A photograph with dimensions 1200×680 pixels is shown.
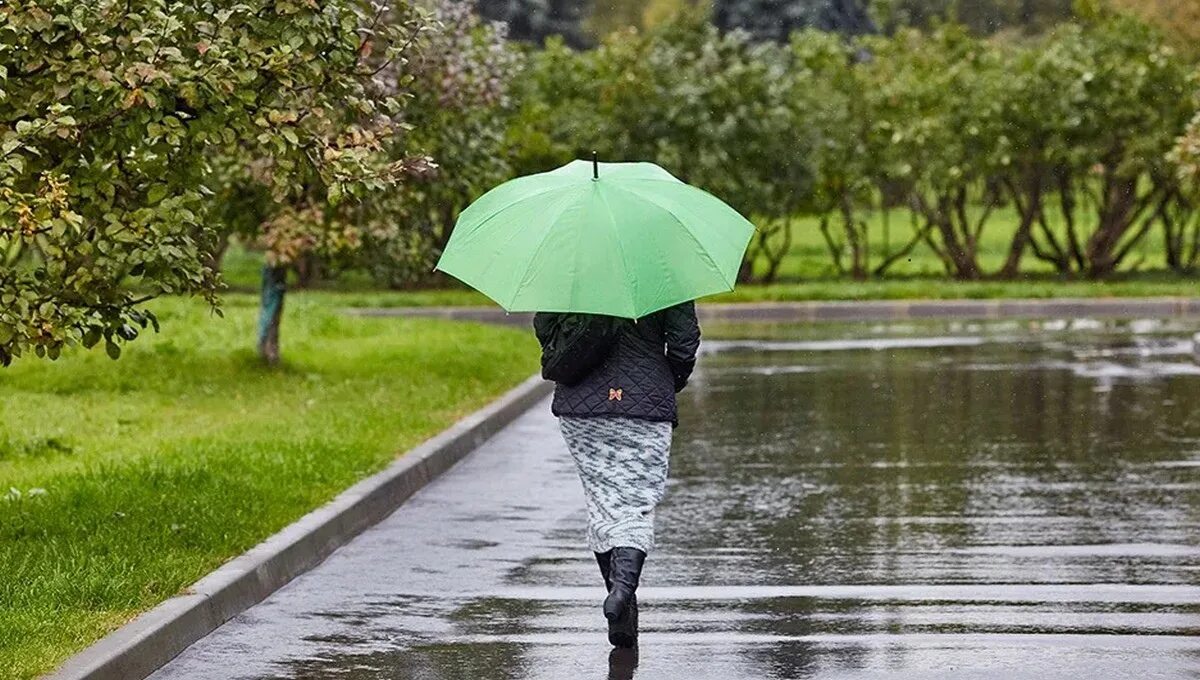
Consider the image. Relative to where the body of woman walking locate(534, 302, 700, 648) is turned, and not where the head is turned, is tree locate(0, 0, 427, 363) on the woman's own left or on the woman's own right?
on the woman's own left

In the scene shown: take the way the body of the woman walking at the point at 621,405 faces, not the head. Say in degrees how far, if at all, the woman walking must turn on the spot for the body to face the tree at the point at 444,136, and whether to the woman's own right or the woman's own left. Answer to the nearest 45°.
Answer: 0° — they already face it

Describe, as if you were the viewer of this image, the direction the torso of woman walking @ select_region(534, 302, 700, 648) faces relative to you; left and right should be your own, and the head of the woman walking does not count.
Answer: facing away from the viewer

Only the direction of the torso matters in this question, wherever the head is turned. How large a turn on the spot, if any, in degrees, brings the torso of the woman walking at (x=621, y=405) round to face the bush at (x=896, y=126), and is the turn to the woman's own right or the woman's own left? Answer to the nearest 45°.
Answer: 0° — they already face it

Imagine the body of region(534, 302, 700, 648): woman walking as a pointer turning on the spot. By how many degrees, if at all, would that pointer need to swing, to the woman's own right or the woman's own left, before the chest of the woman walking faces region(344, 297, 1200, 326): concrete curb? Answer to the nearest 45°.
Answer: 0° — they already face it

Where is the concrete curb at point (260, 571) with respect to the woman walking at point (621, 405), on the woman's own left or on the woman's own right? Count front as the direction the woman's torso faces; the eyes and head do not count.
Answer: on the woman's own left
